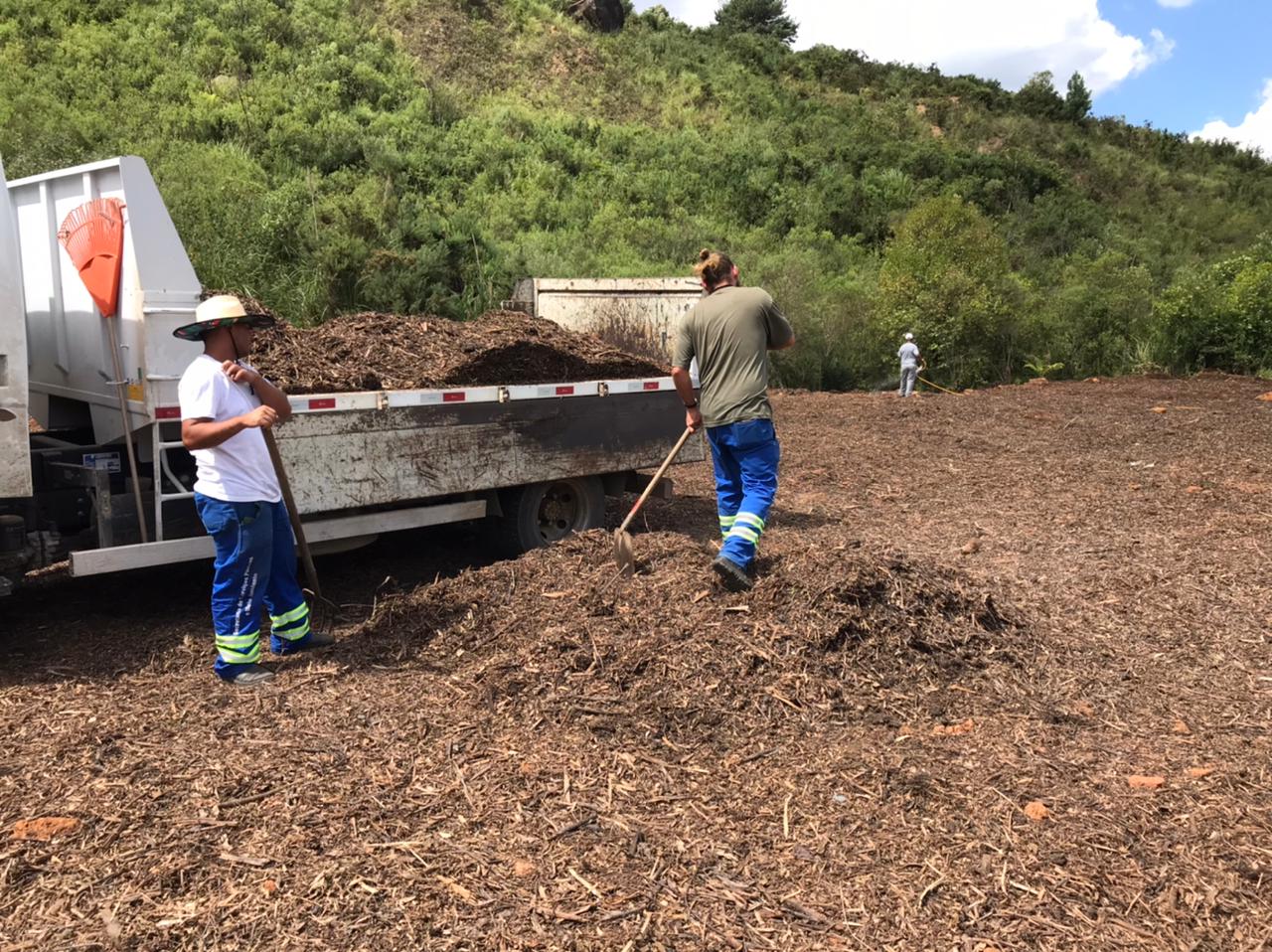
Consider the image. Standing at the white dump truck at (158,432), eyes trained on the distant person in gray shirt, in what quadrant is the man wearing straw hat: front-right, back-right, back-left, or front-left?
back-right

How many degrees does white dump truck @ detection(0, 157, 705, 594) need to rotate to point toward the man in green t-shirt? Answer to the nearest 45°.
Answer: approximately 135° to its left

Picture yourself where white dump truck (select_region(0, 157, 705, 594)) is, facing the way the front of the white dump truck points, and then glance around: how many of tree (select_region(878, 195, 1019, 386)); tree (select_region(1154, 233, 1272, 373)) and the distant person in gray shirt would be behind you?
3

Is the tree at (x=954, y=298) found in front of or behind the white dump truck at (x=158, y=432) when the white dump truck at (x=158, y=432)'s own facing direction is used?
behind

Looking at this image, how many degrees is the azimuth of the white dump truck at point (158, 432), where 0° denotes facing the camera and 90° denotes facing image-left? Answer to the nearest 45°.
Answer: approximately 45°

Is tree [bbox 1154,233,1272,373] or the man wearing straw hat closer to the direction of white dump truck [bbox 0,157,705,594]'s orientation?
the man wearing straw hat

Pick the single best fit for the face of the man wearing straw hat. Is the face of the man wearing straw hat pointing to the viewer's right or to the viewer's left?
to the viewer's right
